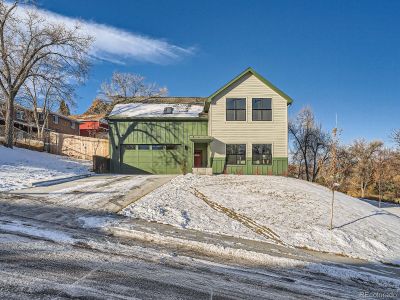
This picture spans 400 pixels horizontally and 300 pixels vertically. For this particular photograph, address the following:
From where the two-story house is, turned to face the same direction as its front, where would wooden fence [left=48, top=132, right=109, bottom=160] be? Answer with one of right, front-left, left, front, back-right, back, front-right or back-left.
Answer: back-right

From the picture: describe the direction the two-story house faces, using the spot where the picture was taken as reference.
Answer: facing the viewer

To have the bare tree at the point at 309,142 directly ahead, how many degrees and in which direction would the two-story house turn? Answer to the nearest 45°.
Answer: approximately 135° to its left

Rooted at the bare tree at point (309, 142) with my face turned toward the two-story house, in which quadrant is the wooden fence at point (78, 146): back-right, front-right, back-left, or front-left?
front-right

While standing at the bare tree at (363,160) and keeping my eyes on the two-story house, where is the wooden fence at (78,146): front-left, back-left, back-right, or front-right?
front-right
